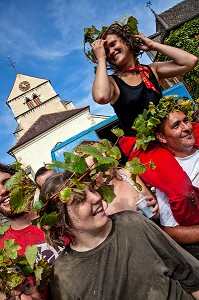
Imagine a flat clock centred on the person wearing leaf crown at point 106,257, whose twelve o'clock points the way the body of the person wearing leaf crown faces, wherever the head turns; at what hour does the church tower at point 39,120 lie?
The church tower is roughly at 6 o'clock from the person wearing leaf crown.

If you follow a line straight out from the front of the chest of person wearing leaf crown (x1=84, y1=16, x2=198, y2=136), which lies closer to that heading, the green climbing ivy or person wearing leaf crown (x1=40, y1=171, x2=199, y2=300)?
the person wearing leaf crown

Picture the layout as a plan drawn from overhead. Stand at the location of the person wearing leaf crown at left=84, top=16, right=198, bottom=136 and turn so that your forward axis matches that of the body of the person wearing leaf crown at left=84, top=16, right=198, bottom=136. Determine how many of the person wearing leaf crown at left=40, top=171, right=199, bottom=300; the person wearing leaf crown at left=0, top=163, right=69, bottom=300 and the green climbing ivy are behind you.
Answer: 1

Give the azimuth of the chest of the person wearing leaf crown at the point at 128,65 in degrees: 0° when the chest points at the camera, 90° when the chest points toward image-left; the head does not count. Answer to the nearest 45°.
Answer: approximately 0°

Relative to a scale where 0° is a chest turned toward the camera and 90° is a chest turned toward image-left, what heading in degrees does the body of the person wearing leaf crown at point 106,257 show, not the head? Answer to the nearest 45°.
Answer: approximately 0°

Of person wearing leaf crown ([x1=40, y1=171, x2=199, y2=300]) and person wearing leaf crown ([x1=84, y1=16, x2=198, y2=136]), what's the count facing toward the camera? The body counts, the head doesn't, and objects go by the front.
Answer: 2

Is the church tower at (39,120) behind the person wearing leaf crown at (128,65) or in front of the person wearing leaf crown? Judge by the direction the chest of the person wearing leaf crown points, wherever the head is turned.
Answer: behind

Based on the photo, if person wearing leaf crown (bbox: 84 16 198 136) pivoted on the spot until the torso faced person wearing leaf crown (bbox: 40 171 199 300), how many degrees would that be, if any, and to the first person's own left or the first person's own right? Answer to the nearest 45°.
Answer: approximately 45° to the first person's own right

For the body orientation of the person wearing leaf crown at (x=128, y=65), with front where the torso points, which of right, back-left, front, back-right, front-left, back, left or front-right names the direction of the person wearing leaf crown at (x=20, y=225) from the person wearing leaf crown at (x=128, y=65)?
front-right
